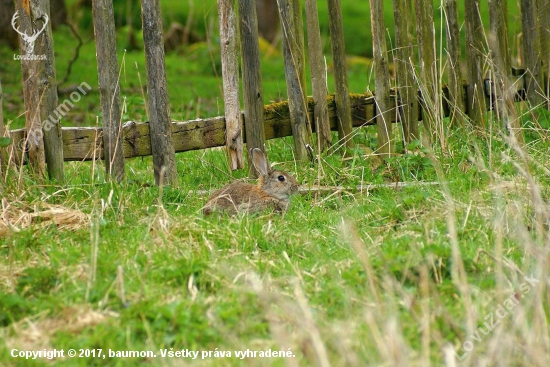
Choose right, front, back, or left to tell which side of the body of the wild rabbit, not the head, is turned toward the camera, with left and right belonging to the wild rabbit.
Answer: right
